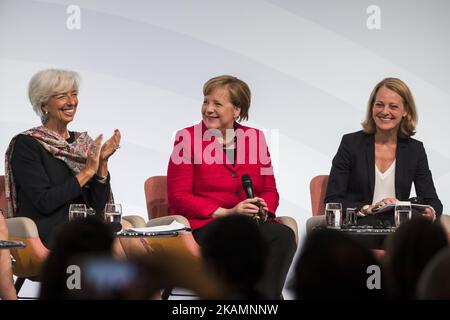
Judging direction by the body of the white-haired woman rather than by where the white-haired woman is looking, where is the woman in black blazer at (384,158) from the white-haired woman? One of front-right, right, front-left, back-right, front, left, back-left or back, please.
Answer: front-left

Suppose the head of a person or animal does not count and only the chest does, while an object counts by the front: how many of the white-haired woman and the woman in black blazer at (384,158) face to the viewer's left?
0

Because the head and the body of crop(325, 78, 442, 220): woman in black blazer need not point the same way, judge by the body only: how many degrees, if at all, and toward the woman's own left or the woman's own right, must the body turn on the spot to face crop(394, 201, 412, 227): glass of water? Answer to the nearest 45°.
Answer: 0° — they already face it

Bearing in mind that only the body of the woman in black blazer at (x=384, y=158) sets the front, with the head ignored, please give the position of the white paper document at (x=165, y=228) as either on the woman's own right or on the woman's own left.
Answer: on the woman's own right

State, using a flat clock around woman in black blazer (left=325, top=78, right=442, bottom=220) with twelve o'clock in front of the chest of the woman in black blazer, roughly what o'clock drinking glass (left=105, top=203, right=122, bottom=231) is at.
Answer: The drinking glass is roughly at 2 o'clock from the woman in black blazer.

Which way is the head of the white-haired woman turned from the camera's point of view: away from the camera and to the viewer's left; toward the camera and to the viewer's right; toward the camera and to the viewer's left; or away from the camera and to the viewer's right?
toward the camera and to the viewer's right

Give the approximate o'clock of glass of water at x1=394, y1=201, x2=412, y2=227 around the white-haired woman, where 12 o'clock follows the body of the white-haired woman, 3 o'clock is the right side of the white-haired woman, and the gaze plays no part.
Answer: The glass of water is roughly at 11 o'clock from the white-haired woman.

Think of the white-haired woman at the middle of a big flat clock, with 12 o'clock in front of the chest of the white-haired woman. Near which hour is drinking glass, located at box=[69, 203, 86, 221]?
The drinking glass is roughly at 1 o'clock from the white-haired woman.

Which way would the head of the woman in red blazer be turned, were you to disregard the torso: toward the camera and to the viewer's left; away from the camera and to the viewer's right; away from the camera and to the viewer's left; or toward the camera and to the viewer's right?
toward the camera and to the viewer's left

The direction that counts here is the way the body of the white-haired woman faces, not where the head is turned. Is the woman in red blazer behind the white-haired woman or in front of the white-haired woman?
in front

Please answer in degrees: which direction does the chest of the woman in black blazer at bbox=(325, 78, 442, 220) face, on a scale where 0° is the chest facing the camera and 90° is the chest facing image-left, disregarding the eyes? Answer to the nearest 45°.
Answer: approximately 0°

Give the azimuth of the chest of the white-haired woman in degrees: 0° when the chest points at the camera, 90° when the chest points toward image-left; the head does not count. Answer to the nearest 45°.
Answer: approximately 315°
